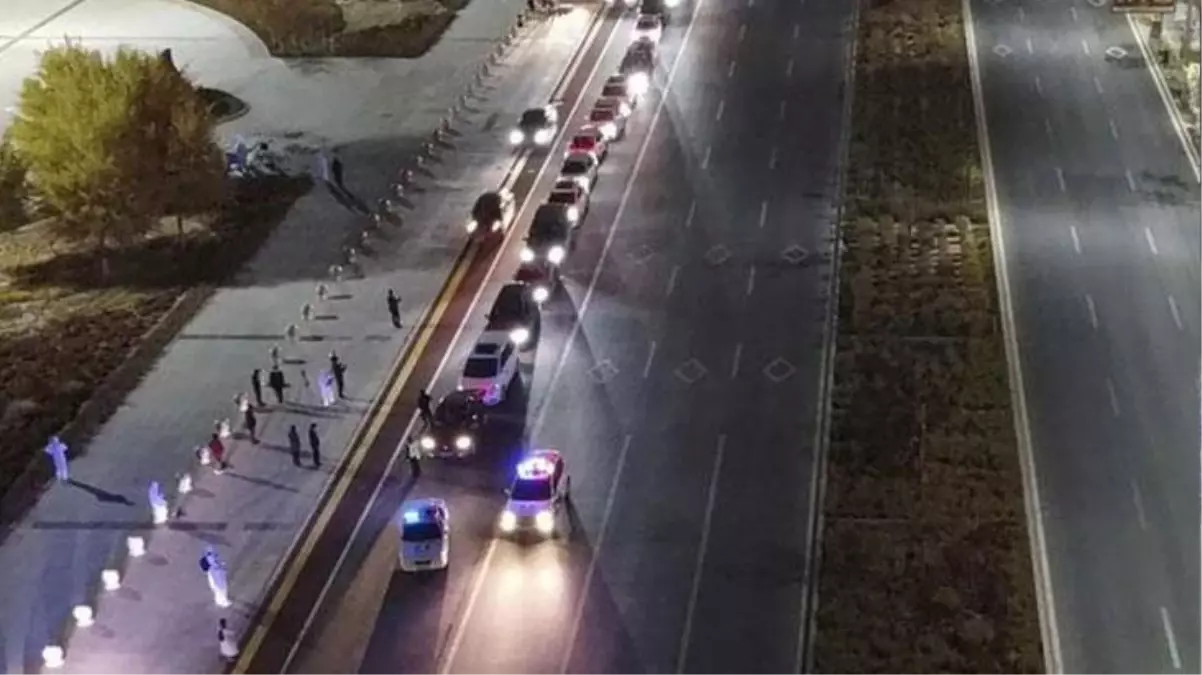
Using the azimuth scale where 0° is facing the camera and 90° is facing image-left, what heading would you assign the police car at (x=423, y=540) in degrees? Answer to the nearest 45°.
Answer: approximately 0°

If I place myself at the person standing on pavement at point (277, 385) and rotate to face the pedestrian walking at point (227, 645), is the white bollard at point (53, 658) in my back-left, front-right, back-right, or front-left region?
front-right

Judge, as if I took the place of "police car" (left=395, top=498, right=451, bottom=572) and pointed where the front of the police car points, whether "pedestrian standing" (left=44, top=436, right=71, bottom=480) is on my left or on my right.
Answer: on my right

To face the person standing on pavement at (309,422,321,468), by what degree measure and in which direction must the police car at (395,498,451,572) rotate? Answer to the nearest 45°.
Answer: approximately 135° to its right

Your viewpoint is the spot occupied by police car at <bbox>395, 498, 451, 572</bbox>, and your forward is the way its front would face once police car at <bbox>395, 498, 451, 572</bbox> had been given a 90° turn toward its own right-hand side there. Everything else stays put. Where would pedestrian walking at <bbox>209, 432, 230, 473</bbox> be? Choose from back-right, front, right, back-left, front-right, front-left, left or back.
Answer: front-right

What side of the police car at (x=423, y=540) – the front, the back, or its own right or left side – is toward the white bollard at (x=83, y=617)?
right

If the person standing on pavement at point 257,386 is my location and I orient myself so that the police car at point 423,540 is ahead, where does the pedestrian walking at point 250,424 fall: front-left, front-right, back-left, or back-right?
front-right

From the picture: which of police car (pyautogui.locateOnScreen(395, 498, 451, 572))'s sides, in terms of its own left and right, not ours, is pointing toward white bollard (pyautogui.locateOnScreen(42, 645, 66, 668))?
right

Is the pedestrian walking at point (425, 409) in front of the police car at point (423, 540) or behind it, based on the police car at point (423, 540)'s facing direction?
behind
